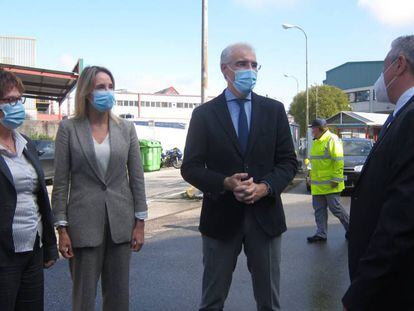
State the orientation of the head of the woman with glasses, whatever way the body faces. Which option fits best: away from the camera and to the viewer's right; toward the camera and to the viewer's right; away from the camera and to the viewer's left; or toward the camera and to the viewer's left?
toward the camera and to the viewer's right

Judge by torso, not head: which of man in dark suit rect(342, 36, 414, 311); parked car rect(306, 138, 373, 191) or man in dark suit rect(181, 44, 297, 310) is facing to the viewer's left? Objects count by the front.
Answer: man in dark suit rect(342, 36, 414, 311)

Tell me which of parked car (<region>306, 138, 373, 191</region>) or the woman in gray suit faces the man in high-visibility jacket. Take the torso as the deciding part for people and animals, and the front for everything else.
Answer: the parked car

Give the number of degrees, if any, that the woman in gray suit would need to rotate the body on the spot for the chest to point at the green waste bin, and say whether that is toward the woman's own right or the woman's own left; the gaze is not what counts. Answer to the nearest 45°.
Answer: approximately 180°

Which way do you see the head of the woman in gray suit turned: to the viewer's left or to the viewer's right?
to the viewer's right

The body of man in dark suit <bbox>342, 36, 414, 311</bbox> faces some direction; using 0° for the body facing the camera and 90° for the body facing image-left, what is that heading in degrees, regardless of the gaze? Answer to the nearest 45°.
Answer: approximately 90°

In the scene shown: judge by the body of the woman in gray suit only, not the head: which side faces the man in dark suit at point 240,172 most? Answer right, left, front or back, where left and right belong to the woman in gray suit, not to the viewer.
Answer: left

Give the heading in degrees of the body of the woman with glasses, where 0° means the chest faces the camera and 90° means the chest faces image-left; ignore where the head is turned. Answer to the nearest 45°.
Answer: approximately 315°

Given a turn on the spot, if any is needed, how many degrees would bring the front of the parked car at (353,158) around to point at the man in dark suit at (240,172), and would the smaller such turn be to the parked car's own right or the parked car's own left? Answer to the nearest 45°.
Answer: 0° — it already faces them

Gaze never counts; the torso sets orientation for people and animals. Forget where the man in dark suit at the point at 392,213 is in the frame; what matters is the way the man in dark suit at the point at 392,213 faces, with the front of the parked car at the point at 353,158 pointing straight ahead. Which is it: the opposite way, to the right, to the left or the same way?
to the right

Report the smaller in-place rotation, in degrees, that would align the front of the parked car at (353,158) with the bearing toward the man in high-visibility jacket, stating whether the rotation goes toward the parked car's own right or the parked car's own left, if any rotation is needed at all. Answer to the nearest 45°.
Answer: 0° — it already faces them

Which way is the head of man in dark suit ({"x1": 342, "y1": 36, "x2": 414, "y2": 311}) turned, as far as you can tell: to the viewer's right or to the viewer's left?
to the viewer's left

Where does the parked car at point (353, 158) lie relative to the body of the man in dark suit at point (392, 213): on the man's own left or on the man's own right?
on the man's own right

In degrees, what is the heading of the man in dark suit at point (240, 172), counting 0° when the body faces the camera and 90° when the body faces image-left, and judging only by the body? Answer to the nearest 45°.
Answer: approximately 0°
